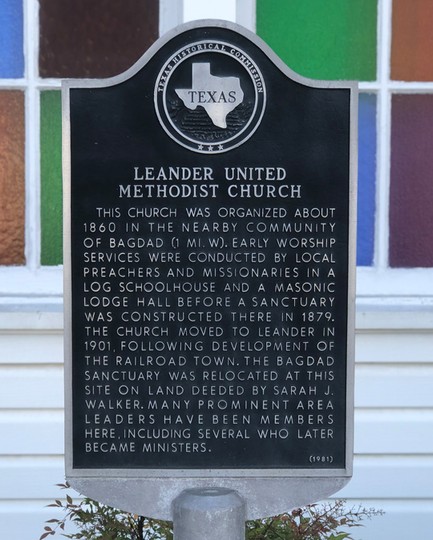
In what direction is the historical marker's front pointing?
toward the camera
